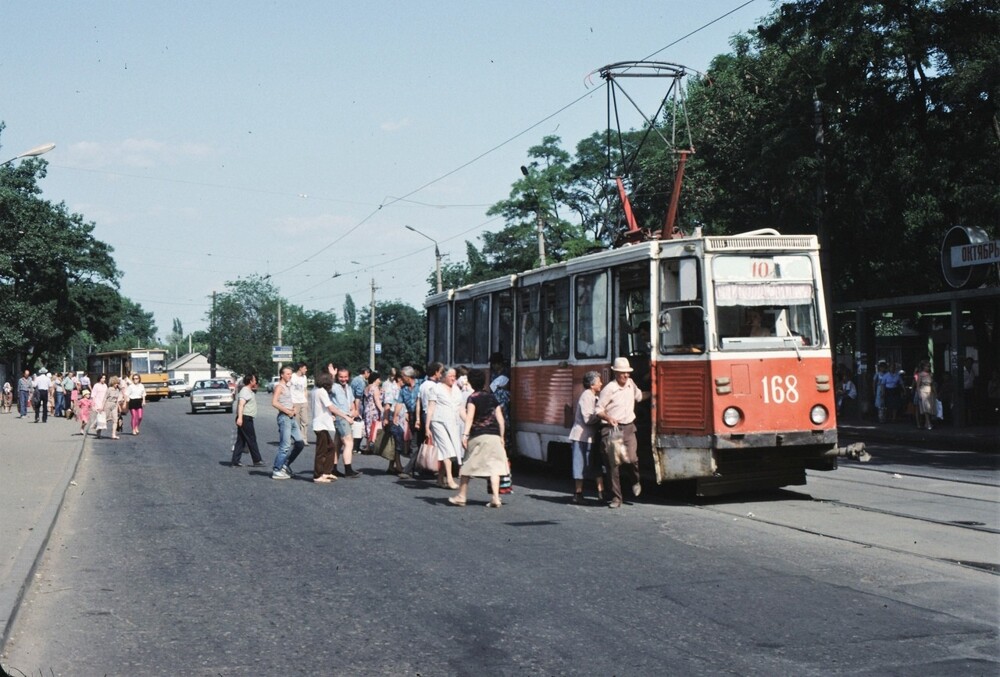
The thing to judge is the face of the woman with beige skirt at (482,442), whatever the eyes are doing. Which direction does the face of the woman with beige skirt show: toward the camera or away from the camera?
away from the camera

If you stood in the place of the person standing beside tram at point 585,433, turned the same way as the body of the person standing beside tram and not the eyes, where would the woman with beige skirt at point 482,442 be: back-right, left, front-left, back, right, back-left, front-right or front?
back

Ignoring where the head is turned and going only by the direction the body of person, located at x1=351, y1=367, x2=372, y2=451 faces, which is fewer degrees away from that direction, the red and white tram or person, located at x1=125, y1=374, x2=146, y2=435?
the red and white tram
